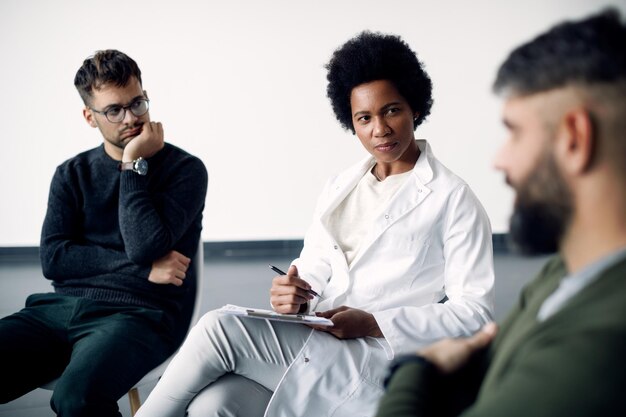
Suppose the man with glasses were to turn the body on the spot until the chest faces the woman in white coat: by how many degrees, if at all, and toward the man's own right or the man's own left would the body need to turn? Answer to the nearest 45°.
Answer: approximately 90° to the man's own left

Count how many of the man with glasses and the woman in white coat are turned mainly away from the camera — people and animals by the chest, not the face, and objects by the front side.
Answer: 0

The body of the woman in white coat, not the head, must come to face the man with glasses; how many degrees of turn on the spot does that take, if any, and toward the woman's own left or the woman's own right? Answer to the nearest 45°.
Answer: approximately 90° to the woman's own right

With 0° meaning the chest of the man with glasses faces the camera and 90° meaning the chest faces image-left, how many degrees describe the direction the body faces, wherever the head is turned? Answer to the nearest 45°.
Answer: approximately 45°
